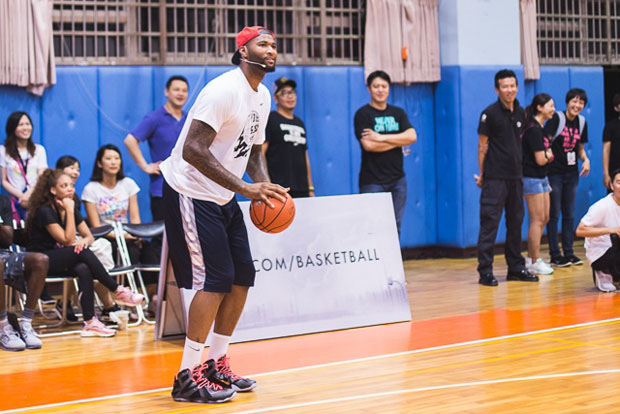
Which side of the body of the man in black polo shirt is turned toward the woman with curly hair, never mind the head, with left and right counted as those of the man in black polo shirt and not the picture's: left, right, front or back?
right

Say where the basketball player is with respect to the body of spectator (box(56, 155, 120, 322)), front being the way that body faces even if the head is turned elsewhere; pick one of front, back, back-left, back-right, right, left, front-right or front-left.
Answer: front-right

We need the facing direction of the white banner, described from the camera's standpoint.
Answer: facing the viewer

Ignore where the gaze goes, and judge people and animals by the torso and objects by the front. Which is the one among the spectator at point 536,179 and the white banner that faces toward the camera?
the white banner

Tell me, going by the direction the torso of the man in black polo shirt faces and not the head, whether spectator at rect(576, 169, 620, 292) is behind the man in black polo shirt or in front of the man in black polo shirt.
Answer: in front

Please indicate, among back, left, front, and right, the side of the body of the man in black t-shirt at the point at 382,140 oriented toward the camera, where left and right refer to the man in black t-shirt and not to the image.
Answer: front

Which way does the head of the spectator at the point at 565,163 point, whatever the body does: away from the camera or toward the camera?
toward the camera

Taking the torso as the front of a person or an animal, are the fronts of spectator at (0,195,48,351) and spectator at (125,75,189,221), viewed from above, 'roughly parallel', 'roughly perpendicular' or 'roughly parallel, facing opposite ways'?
roughly parallel

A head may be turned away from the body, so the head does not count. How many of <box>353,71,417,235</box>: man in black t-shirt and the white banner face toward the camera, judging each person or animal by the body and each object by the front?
2

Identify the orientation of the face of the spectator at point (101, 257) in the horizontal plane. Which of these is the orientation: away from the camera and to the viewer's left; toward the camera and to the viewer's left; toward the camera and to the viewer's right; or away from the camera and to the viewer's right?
toward the camera and to the viewer's right

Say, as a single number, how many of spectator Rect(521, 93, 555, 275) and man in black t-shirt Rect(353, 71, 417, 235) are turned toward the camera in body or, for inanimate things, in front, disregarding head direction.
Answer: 1
